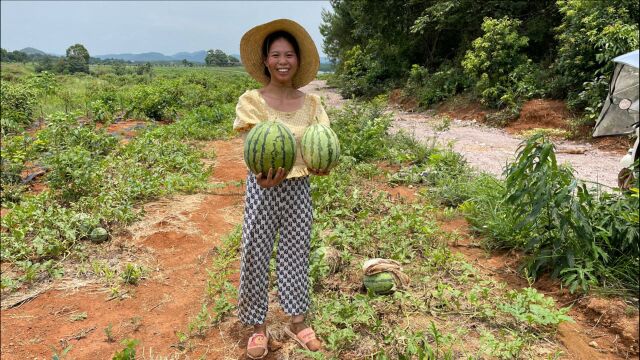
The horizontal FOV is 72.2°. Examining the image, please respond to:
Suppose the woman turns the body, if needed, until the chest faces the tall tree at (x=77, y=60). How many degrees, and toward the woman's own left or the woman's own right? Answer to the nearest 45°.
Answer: approximately 135° to the woman's own right

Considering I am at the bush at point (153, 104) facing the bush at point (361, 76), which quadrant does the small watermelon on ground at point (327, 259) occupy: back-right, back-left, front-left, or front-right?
back-right

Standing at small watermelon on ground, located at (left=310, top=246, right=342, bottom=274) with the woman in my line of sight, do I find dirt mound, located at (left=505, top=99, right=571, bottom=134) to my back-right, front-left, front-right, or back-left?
back-left

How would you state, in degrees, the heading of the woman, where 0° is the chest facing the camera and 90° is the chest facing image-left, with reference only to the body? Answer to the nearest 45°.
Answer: approximately 0°

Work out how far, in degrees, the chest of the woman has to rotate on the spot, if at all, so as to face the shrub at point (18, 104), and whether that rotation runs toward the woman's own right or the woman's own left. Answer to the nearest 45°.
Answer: approximately 135° to the woman's own right

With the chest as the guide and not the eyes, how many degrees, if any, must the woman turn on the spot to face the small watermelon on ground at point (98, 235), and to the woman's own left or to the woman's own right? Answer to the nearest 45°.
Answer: approximately 135° to the woman's own right

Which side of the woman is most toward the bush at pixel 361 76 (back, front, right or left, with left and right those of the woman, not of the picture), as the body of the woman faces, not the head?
back

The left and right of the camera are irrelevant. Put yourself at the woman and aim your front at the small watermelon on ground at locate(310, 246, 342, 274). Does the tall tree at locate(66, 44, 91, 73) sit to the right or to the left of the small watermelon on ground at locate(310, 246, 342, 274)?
left

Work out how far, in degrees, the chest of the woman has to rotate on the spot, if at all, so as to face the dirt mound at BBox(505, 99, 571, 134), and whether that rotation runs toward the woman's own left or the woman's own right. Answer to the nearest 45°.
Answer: approximately 135° to the woman's own left

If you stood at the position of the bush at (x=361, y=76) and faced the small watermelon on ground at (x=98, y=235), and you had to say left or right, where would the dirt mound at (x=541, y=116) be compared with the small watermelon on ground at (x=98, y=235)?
left

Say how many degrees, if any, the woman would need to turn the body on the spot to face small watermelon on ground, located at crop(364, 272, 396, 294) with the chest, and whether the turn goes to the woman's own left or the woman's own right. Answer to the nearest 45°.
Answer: approximately 135° to the woman's own left
